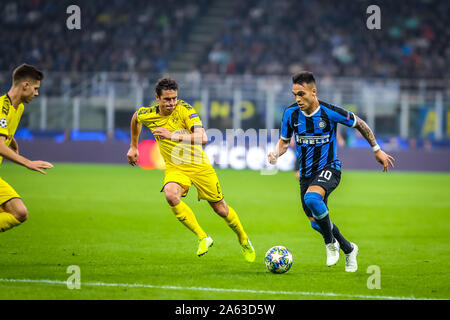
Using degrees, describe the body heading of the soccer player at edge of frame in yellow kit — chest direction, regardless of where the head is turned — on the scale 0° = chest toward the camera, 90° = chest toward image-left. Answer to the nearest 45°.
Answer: approximately 270°

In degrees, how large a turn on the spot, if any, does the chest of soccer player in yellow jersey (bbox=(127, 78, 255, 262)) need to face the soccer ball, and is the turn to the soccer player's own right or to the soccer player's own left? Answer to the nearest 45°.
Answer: approximately 45° to the soccer player's own left

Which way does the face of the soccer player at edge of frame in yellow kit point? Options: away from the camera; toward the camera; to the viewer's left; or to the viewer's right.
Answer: to the viewer's right

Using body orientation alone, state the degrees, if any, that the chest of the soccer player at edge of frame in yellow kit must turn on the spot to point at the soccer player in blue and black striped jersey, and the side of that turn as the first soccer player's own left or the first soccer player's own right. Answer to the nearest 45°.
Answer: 0° — they already face them

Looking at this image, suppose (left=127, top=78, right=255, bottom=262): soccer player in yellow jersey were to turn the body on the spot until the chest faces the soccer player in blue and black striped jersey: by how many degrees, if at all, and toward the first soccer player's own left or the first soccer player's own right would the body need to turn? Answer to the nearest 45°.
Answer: approximately 90° to the first soccer player's own left

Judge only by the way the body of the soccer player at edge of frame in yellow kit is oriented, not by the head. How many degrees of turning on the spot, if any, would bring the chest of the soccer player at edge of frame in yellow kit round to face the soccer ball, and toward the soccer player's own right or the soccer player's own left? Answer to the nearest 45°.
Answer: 0° — they already face it

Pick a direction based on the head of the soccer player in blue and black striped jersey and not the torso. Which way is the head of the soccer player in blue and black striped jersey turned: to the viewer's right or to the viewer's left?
to the viewer's left

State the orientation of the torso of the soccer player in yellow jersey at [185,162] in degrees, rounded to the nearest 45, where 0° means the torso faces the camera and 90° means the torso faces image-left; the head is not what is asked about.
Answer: approximately 0°
